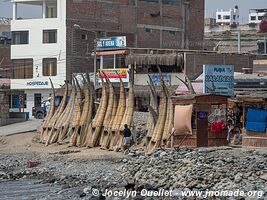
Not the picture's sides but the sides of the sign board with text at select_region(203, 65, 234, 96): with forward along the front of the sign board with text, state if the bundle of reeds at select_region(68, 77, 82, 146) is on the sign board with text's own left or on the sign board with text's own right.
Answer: on the sign board with text's own right

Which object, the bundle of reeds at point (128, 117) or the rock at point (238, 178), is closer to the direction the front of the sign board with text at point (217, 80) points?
the rock

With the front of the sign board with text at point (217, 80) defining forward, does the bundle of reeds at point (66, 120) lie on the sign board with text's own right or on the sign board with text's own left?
on the sign board with text's own right

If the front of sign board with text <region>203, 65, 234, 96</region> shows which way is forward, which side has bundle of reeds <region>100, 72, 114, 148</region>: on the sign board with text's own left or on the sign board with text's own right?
on the sign board with text's own right

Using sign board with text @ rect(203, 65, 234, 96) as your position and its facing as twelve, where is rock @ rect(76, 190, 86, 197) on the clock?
The rock is roughly at 1 o'clock from the sign board with text.

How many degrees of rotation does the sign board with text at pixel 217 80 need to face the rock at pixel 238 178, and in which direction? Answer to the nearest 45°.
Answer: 0° — it already faces it

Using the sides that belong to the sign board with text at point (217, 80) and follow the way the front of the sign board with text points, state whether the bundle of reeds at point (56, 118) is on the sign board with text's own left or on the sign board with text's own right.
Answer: on the sign board with text's own right

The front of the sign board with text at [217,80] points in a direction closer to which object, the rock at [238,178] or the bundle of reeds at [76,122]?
the rock

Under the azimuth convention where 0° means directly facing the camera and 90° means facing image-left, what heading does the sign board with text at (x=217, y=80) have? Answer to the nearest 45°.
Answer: approximately 0°

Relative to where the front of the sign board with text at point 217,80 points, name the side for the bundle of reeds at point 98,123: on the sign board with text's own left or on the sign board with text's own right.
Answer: on the sign board with text's own right

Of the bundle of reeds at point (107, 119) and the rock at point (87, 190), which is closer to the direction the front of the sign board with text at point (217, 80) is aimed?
the rock

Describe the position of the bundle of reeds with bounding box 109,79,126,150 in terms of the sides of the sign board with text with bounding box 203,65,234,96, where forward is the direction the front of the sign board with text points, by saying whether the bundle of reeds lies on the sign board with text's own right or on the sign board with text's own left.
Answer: on the sign board with text's own right

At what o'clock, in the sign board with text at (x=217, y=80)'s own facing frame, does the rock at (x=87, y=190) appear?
The rock is roughly at 1 o'clock from the sign board with text.

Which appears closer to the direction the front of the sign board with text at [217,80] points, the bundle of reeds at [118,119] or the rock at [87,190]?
the rock
